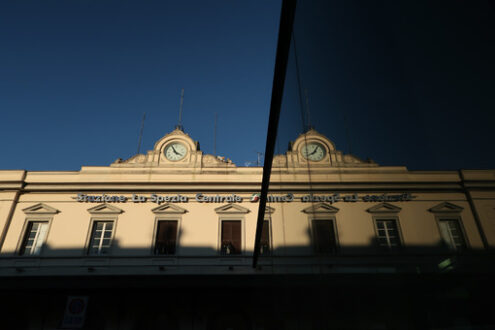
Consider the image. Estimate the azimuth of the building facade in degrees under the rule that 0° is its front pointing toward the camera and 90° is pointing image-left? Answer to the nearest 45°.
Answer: approximately 0°
